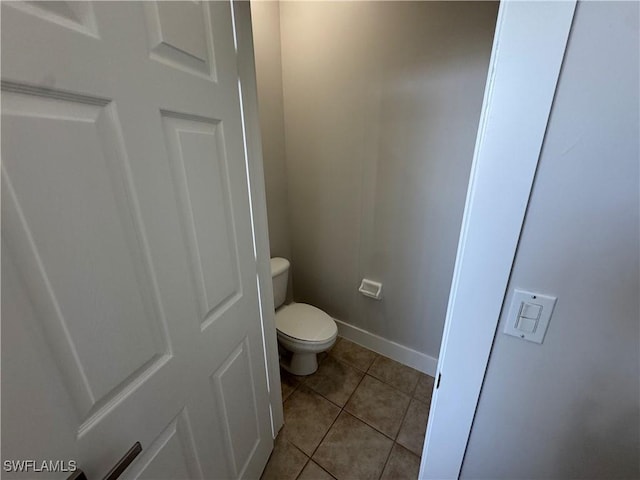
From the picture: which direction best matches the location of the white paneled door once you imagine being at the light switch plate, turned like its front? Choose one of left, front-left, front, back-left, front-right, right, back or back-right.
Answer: front-right

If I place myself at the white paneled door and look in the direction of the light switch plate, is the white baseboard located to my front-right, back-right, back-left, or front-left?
front-left

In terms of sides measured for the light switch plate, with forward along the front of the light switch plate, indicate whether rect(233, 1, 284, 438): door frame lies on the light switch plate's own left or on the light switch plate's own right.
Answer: on the light switch plate's own right

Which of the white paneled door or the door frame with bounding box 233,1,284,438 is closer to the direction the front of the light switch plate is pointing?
the white paneled door

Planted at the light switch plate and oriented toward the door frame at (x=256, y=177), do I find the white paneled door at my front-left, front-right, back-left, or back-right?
front-left

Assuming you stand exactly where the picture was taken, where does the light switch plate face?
facing the viewer
